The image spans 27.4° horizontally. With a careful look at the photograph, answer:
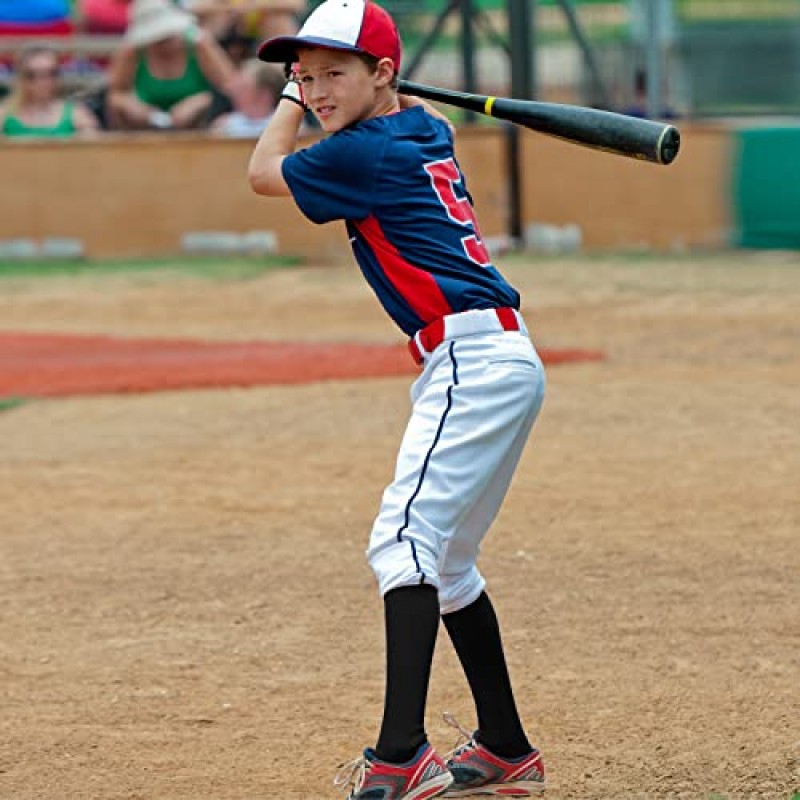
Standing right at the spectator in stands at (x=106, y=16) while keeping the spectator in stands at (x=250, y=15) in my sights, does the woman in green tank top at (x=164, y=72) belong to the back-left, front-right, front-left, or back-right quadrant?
front-right

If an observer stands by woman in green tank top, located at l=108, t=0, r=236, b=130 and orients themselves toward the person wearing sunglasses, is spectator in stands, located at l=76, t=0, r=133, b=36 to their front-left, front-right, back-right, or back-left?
front-right

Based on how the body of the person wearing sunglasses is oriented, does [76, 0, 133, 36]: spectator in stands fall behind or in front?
behind

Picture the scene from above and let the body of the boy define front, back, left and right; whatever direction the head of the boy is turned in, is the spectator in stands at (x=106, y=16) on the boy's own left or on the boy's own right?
on the boy's own right

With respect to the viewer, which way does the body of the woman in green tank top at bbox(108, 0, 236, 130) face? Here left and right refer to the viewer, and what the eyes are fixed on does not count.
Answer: facing the viewer

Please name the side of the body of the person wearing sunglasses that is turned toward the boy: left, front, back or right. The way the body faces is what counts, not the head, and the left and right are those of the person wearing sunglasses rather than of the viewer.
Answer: front

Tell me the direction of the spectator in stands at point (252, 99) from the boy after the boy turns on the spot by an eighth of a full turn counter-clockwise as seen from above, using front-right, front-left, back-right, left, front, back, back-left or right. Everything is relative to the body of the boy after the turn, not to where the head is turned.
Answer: back-right

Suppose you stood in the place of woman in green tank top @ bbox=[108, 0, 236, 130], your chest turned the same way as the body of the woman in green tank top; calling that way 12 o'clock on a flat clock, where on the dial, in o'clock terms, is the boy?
The boy is roughly at 12 o'clock from the woman in green tank top.

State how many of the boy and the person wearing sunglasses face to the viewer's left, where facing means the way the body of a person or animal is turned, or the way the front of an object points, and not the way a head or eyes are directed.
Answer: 1

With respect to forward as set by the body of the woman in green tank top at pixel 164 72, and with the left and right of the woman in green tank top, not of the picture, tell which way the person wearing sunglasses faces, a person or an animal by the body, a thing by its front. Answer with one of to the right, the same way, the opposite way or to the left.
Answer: the same way

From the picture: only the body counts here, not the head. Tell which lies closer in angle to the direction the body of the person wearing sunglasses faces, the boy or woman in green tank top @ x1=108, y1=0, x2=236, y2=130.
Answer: the boy

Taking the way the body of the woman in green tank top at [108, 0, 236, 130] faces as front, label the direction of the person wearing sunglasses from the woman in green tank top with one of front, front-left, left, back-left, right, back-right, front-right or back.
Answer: right

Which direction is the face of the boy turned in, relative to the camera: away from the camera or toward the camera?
toward the camera

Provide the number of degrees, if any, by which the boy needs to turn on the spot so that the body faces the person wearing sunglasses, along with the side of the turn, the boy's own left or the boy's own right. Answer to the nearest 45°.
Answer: approximately 90° to the boy's own right

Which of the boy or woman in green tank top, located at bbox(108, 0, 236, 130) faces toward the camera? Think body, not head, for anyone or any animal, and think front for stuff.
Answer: the woman in green tank top

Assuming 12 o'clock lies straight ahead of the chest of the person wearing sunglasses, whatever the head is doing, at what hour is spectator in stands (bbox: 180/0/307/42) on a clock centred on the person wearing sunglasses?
The spectator in stands is roughly at 9 o'clock from the person wearing sunglasses.

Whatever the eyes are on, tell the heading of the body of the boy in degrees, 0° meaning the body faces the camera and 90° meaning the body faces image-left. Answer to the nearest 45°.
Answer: approximately 90°
